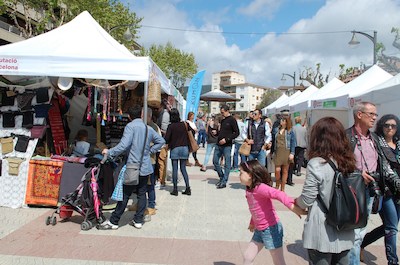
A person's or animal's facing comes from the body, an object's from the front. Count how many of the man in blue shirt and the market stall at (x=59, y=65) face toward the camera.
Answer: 1

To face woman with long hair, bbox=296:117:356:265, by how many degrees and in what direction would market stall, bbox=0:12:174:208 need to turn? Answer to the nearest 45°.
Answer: approximately 45° to its left

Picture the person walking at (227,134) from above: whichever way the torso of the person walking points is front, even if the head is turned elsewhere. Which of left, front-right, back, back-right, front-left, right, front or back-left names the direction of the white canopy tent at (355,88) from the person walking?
back

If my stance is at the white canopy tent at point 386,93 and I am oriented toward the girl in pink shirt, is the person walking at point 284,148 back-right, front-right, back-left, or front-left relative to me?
front-right

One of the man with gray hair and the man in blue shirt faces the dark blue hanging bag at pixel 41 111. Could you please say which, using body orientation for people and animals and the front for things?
the man in blue shirt

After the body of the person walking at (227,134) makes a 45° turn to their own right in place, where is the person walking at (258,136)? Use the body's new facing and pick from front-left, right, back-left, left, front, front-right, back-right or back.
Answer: back

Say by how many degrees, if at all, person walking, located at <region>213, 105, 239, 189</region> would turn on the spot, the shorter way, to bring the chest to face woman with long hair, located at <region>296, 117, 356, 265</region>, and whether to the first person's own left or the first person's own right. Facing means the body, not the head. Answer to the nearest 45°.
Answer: approximately 45° to the first person's own left

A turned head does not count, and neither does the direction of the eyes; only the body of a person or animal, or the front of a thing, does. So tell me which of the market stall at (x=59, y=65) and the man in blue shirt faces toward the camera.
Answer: the market stall

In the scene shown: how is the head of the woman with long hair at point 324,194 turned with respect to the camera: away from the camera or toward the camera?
away from the camera

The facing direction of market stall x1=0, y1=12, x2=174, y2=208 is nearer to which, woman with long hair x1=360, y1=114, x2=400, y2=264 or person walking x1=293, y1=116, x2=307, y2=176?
the woman with long hair

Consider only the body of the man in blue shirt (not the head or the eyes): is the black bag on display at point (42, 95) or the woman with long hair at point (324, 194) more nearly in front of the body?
the black bag on display

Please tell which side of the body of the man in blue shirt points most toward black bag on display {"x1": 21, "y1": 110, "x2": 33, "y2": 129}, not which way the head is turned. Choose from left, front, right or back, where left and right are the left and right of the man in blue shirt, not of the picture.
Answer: front

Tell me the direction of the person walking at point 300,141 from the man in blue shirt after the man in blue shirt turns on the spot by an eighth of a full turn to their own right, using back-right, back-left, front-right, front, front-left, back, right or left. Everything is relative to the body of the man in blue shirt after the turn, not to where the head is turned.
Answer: front-right

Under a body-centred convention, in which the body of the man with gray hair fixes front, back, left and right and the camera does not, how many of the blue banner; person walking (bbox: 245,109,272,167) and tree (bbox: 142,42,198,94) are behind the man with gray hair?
3

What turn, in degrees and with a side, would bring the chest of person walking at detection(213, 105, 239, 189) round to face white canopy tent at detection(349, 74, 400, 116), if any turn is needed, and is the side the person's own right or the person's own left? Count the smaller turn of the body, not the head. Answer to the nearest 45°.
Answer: approximately 135° to the person's own left

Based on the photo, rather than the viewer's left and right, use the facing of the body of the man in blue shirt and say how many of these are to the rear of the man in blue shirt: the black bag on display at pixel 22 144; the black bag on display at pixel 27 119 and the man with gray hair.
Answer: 1

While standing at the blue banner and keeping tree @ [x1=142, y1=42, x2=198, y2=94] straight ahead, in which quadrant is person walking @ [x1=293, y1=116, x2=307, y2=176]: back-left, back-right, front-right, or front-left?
back-right
